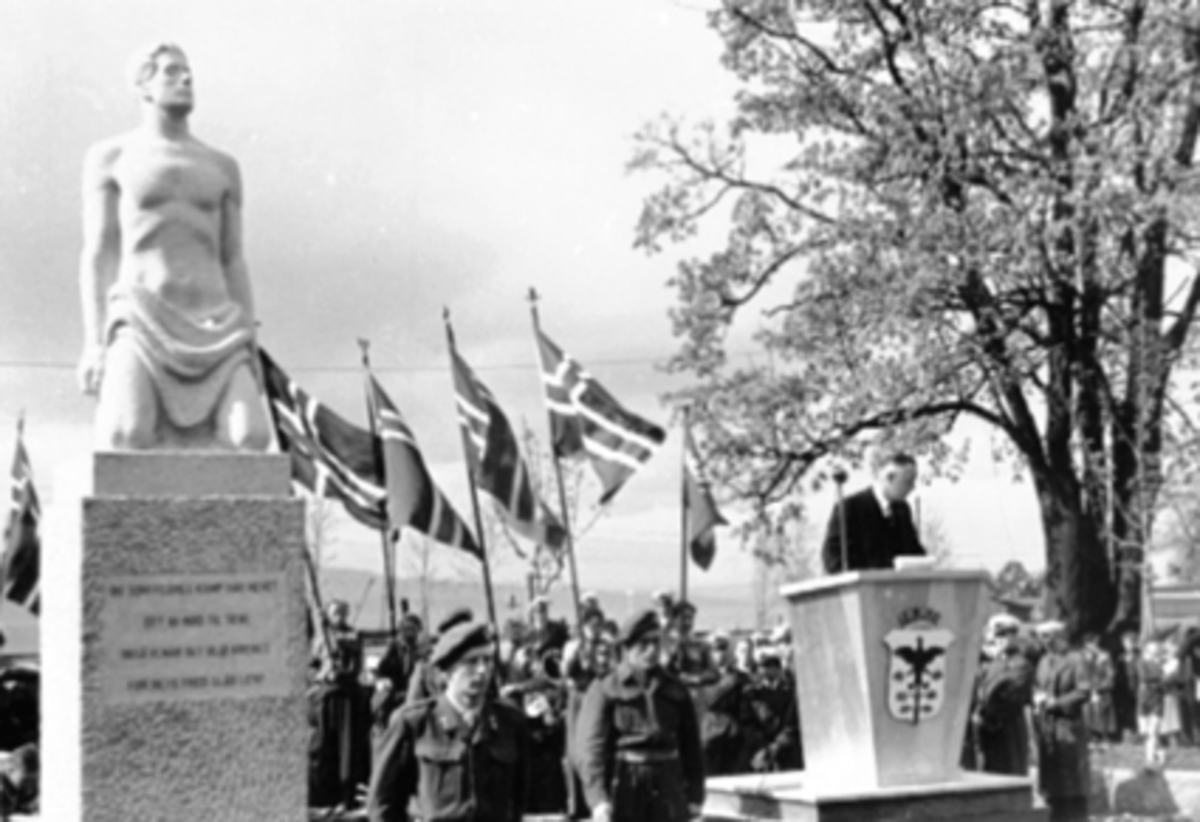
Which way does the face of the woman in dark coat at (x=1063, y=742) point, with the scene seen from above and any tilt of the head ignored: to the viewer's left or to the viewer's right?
to the viewer's left

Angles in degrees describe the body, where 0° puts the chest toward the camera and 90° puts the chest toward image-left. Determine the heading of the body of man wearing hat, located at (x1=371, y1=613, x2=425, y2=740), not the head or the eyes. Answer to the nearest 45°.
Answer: approximately 315°

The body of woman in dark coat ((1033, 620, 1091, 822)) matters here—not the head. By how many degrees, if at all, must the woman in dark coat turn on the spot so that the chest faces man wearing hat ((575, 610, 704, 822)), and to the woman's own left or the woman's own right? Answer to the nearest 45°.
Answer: approximately 45° to the woman's own left

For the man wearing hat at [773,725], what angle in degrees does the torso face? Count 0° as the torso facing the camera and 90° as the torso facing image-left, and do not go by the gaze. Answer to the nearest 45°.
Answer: approximately 0°

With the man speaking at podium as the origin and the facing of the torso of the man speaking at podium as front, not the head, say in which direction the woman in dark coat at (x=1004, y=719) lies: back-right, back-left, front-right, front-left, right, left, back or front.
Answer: back-left

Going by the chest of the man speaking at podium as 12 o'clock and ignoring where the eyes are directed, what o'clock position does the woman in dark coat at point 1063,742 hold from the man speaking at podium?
The woman in dark coat is roughly at 8 o'clock from the man speaking at podium.
